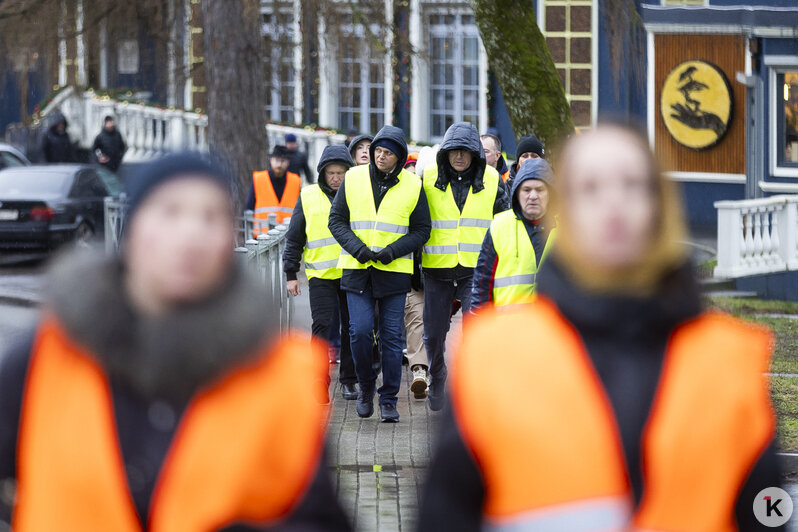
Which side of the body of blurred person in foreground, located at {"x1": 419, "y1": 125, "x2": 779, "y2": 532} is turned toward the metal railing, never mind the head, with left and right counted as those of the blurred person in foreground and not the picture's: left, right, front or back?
back

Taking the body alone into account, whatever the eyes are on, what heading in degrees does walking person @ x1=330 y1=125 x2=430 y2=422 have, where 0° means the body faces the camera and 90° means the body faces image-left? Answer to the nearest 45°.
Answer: approximately 0°

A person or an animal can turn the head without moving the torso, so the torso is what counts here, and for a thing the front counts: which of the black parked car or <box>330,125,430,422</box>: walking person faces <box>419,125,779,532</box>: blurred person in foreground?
the walking person

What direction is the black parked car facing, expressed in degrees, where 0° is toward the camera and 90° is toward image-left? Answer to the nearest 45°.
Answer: approximately 225°

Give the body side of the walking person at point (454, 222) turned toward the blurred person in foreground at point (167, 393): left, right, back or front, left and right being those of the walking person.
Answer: front

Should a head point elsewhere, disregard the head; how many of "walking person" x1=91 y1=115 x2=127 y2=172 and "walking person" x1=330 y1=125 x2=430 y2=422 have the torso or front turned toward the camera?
2
